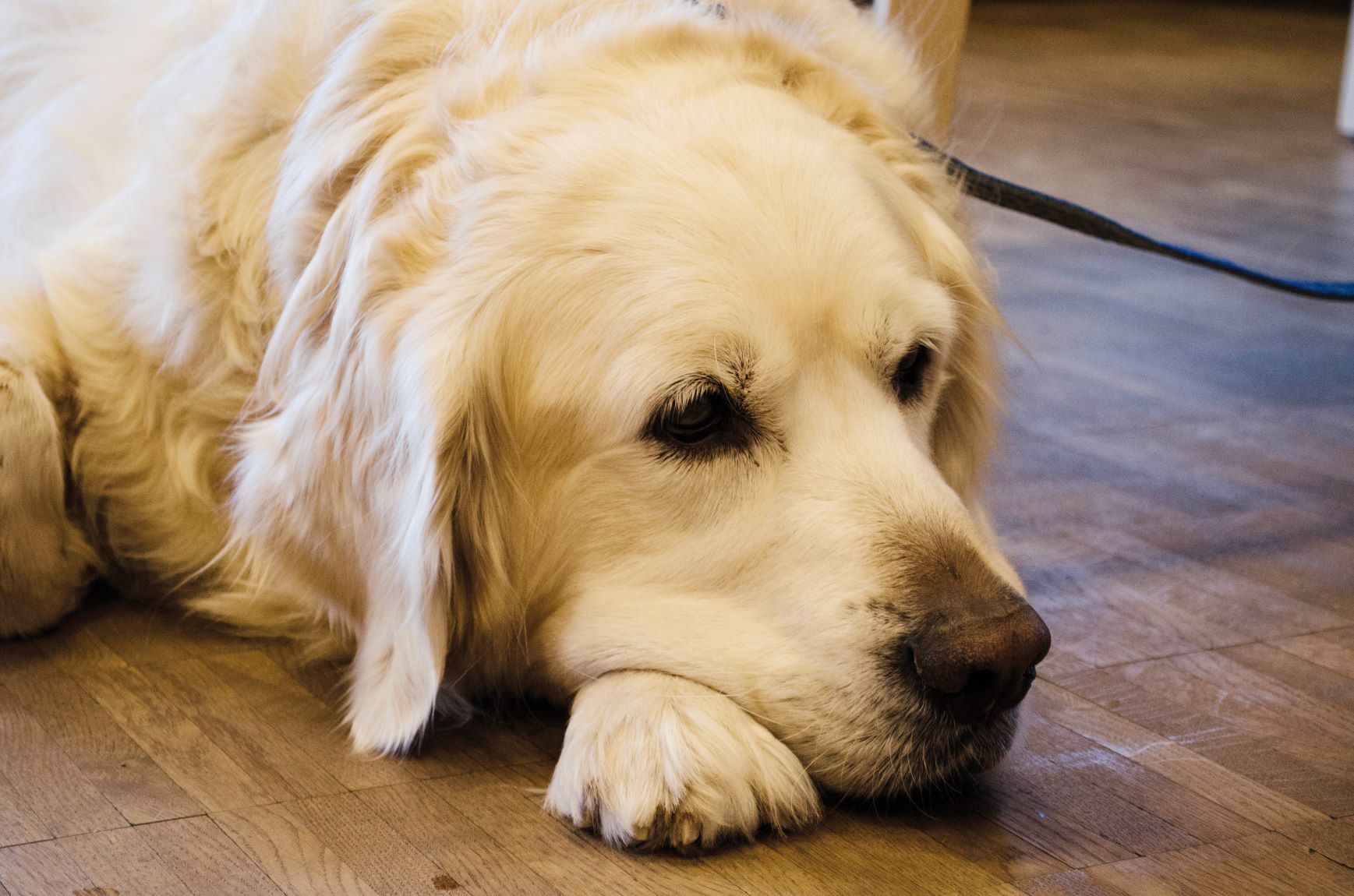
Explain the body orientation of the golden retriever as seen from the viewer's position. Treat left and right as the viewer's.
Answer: facing the viewer and to the right of the viewer
